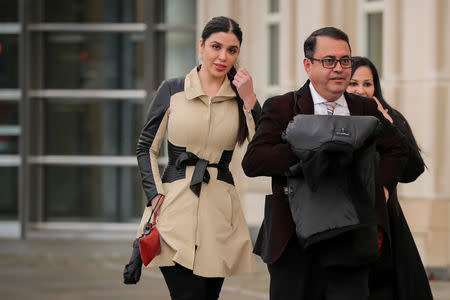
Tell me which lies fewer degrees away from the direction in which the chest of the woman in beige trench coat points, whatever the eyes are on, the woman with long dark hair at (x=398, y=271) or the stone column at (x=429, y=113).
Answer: the woman with long dark hair

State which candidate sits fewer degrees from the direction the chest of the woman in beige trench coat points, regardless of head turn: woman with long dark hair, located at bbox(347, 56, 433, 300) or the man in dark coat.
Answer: the man in dark coat

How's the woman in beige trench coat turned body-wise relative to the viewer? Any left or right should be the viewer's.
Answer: facing the viewer

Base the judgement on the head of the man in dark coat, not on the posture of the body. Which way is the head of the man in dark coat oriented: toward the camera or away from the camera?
toward the camera

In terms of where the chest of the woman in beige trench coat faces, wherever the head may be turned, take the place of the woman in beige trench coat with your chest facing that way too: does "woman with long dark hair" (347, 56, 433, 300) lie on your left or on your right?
on your left

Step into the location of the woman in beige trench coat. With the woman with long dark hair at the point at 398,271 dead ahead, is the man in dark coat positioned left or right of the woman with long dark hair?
right

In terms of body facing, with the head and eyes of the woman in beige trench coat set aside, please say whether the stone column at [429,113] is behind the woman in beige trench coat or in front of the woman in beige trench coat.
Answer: behind
